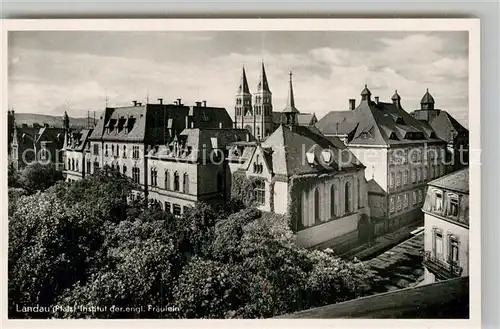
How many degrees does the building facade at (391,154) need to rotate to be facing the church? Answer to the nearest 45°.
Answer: approximately 135° to its right

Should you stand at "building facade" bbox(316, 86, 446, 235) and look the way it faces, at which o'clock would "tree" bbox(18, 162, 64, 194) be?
The tree is roughly at 4 o'clock from the building facade.

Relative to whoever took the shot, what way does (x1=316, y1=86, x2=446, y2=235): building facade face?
facing the viewer and to the right of the viewer
